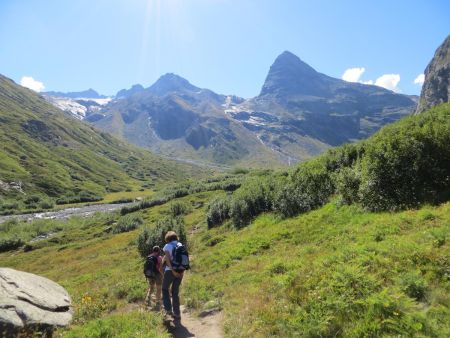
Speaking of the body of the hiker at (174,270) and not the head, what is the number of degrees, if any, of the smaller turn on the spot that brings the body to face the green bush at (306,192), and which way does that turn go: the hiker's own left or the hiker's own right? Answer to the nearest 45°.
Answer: approximately 90° to the hiker's own right

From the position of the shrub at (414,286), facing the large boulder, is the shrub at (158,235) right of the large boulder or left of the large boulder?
right

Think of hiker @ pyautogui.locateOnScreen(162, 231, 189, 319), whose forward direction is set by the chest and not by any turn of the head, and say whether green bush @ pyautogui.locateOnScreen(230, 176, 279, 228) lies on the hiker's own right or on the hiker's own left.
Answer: on the hiker's own right

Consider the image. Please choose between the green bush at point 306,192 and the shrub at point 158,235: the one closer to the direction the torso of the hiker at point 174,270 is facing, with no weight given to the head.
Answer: the shrub

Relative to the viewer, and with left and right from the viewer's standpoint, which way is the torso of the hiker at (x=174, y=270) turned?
facing away from the viewer and to the left of the viewer

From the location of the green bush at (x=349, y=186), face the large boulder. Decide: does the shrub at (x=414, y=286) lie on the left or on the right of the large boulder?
left

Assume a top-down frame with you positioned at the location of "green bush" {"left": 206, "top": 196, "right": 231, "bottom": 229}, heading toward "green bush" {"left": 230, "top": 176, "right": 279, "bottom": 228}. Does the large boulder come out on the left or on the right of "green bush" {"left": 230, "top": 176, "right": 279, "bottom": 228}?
right

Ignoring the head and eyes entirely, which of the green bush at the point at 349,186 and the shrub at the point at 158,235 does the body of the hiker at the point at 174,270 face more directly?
the shrub
